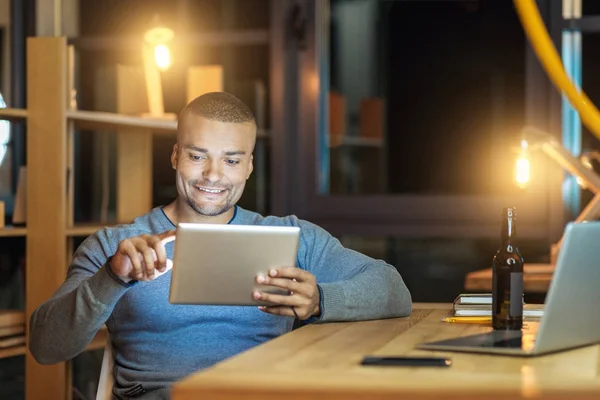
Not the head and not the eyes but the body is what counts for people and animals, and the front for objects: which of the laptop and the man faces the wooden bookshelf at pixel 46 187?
the laptop

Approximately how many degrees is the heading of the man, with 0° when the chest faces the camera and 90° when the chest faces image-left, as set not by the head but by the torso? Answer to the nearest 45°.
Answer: approximately 0°

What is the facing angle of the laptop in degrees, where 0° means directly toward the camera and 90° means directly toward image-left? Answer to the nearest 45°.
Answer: approximately 135°

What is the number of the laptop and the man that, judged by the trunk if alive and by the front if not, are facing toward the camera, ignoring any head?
1

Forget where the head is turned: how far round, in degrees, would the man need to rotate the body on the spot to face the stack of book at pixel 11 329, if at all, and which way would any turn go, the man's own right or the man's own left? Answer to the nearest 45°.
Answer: approximately 135° to the man's own right

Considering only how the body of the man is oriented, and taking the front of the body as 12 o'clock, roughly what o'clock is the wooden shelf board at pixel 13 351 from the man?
The wooden shelf board is roughly at 5 o'clock from the man.

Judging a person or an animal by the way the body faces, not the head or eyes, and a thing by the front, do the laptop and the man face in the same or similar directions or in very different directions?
very different directions

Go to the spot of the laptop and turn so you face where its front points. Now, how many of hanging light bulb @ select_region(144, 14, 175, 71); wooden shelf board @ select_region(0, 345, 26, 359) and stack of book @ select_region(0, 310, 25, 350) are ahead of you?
3

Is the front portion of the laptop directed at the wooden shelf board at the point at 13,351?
yes
